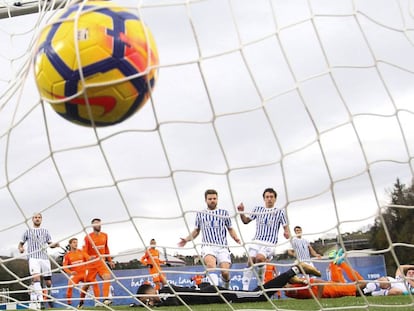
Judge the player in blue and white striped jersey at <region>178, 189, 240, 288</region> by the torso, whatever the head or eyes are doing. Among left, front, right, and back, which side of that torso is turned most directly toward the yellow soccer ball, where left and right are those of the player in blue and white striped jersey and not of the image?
front

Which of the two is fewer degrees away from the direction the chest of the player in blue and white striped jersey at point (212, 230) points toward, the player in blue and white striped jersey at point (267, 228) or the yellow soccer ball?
the yellow soccer ball

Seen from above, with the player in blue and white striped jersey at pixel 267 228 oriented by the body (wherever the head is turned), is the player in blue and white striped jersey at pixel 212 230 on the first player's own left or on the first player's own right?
on the first player's own right

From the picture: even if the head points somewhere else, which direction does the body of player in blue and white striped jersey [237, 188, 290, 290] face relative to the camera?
toward the camera

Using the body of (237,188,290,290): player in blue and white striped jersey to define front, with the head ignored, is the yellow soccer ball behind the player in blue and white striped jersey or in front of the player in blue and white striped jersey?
in front

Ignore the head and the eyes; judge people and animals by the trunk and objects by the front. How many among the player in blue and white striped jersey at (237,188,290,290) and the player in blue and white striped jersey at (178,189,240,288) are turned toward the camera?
2
